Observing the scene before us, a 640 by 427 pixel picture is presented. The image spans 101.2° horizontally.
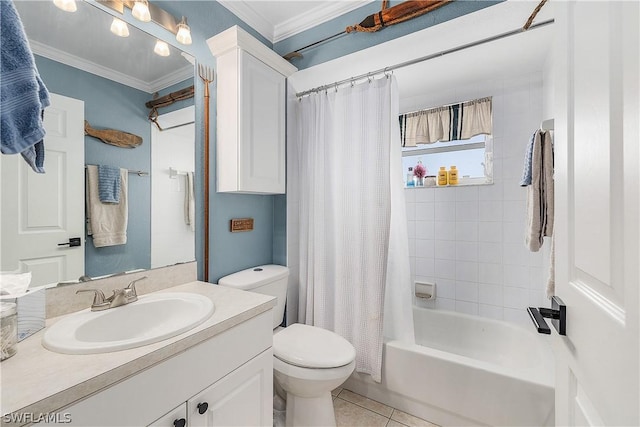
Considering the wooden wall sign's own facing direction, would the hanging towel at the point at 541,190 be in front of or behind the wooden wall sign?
in front

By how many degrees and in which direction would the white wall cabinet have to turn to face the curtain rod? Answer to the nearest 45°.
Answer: approximately 45° to its left

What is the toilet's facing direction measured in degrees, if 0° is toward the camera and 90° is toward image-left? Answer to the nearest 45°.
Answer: approximately 315°

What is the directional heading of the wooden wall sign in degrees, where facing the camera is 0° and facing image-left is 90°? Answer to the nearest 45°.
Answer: approximately 315°

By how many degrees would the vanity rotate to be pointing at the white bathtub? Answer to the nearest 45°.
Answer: approximately 45° to its left

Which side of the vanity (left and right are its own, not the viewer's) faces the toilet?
left

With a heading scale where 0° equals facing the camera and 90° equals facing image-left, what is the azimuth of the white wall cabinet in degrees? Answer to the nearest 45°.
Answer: approximately 315°
